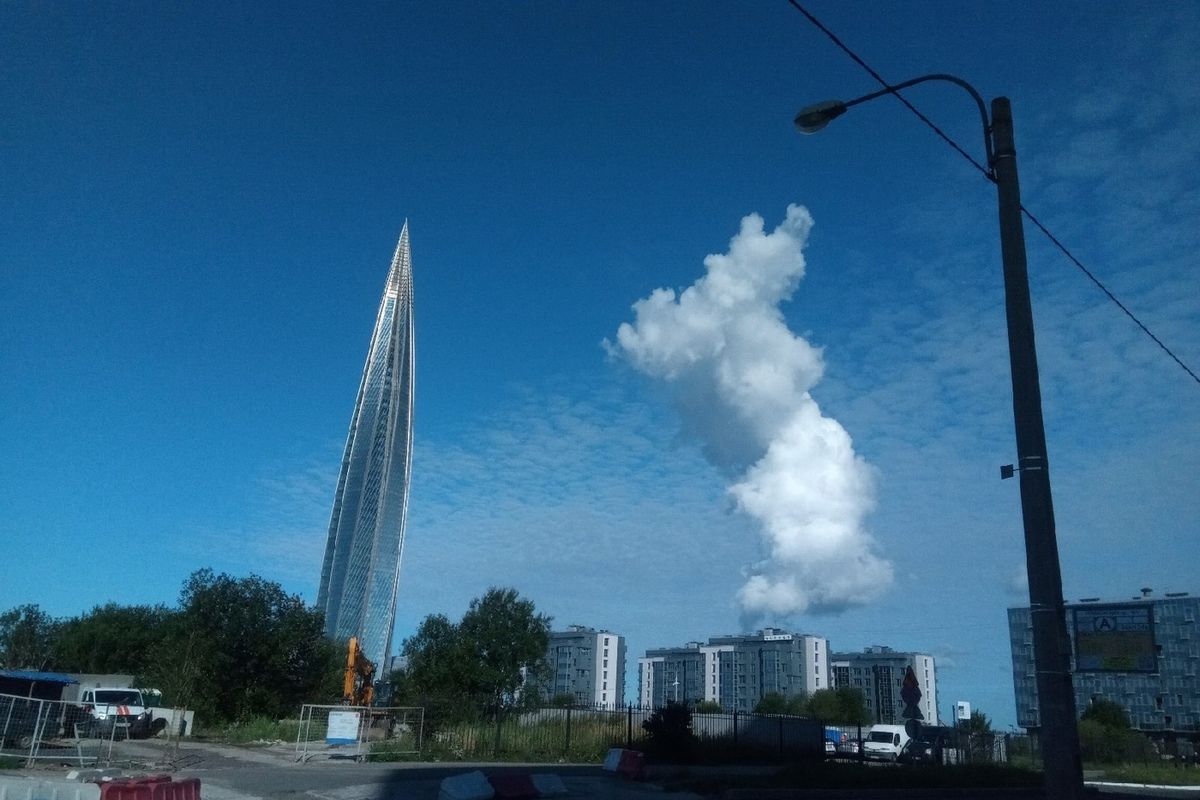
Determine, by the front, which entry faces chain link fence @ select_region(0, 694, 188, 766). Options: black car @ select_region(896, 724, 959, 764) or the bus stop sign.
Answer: the black car

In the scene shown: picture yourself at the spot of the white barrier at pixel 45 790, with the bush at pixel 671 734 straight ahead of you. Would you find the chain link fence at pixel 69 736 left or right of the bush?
left

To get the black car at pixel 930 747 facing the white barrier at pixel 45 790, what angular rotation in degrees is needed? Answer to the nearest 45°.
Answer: approximately 45° to its left

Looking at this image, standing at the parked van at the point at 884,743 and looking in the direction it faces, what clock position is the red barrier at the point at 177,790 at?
The red barrier is roughly at 11 o'clock from the parked van.

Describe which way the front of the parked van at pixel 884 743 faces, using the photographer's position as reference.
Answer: facing the viewer and to the left of the viewer

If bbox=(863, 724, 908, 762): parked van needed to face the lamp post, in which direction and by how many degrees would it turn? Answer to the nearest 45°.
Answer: approximately 45° to its left

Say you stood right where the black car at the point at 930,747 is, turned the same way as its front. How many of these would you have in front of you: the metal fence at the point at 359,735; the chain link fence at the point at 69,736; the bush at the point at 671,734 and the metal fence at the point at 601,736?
4

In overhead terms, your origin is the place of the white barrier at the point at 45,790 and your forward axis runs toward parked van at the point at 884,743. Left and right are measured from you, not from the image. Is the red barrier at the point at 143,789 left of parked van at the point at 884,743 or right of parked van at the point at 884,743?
right

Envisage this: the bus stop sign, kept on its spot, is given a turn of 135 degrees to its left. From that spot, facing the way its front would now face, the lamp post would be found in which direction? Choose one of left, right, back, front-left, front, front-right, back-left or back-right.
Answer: back-right

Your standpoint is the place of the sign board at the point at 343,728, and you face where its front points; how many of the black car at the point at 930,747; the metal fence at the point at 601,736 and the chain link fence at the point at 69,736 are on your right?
1

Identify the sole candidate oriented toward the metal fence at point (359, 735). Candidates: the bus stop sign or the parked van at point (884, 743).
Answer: the parked van

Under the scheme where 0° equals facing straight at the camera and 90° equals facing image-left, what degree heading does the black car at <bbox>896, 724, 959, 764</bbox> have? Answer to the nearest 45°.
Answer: approximately 45°
